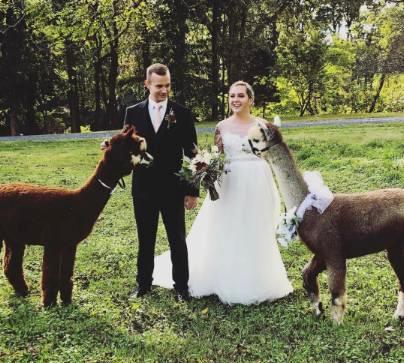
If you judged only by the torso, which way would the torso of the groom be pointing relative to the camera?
toward the camera

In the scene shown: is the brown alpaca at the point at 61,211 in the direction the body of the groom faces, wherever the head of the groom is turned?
no

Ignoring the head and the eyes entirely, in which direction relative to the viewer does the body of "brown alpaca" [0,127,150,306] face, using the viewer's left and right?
facing to the right of the viewer

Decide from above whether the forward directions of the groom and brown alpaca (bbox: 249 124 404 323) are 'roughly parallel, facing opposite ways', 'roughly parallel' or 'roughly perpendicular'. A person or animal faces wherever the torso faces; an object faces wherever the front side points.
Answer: roughly perpendicular

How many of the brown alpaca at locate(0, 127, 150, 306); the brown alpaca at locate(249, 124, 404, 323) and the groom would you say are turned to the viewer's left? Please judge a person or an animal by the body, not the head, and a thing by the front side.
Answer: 1

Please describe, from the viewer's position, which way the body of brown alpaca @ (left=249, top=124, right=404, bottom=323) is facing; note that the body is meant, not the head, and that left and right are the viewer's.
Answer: facing to the left of the viewer

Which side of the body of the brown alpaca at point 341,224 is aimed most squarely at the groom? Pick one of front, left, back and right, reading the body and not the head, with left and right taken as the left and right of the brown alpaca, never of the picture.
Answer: front

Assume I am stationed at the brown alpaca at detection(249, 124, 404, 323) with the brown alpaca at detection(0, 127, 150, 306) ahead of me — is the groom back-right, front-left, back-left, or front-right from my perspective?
front-right

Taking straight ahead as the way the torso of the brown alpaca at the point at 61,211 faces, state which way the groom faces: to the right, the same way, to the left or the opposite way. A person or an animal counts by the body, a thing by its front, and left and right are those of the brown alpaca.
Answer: to the right

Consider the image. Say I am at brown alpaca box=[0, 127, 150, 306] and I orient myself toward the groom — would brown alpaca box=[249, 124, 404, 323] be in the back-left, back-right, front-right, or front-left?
front-right

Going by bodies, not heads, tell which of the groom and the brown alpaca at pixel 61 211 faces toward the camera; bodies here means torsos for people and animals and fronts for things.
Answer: the groom

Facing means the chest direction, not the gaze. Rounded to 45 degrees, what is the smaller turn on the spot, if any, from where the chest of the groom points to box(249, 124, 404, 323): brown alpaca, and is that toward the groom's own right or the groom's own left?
approximately 45° to the groom's own left

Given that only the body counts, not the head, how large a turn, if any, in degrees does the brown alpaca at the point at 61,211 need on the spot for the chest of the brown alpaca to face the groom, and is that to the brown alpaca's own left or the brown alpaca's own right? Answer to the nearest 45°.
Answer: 0° — it already faces them

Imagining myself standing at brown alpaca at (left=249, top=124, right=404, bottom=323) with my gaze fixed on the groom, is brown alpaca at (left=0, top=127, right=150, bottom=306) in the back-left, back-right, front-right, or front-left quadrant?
front-left

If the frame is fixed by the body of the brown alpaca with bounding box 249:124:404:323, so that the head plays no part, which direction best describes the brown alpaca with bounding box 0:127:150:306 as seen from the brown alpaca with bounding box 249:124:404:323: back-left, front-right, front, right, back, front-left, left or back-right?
front
